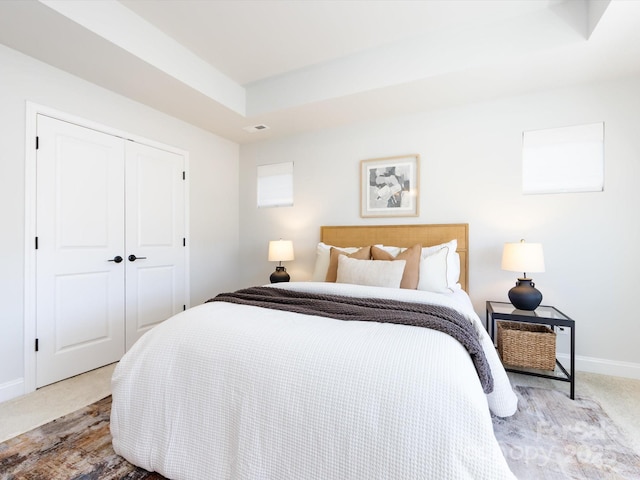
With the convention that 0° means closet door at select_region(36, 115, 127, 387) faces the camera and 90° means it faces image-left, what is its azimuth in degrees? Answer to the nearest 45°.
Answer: approximately 315°

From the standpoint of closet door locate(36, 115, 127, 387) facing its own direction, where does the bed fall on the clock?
The bed is roughly at 1 o'clock from the closet door.

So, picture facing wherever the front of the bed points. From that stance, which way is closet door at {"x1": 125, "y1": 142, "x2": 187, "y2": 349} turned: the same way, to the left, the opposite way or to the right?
to the left

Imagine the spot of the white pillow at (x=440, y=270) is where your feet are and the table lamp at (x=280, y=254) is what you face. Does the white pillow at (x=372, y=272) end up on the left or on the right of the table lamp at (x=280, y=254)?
left

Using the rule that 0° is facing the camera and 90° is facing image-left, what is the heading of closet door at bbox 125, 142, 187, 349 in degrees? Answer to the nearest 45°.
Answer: approximately 315°

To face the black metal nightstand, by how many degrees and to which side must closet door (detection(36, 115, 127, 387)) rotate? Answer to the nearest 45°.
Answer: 0° — it already faces it

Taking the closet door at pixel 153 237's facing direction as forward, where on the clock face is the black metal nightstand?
The black metal nightstand is roughly at 12 o'clock from the closet door.

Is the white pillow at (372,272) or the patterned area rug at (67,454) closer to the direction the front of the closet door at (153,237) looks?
the white pillow
